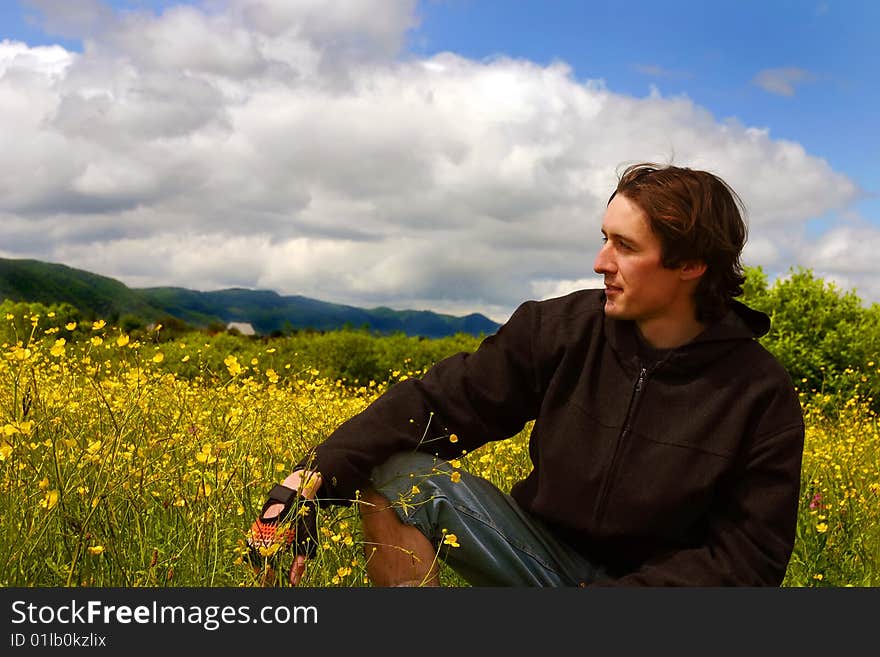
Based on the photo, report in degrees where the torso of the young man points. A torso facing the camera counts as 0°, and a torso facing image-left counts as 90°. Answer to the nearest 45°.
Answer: approximately 45°

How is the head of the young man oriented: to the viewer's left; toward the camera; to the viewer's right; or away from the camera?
to the viewer's left
